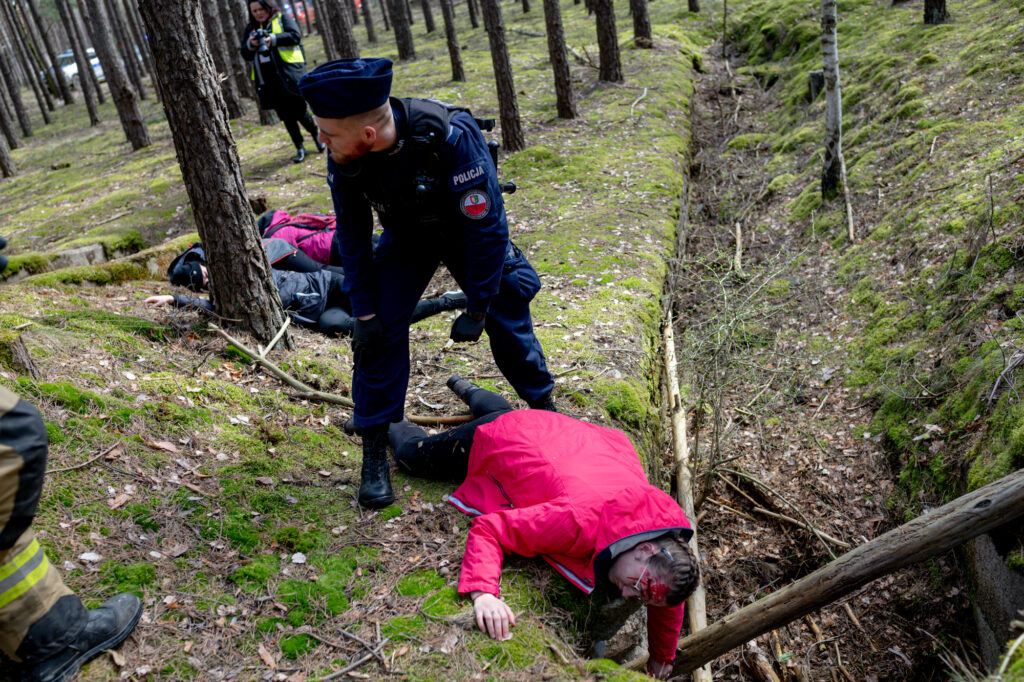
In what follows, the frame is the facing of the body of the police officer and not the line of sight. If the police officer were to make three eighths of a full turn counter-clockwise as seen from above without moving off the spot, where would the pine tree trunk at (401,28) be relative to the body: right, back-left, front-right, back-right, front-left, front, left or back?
left

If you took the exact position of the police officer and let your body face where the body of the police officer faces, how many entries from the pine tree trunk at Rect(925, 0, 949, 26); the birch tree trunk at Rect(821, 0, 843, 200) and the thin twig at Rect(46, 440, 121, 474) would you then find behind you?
2

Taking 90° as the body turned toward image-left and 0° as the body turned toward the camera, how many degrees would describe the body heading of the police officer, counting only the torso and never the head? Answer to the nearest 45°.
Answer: approximately 45°

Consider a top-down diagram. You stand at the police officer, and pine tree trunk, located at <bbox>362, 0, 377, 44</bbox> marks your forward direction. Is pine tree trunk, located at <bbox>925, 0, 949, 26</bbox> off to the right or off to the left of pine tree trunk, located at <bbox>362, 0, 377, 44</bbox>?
right

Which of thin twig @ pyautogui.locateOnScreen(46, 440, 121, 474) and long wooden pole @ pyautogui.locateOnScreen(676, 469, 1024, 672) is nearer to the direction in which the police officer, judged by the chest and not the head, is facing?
the thin twig

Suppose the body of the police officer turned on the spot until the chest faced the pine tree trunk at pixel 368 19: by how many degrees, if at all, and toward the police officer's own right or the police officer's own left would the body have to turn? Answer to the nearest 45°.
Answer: approximately 135° to the police officer's own right

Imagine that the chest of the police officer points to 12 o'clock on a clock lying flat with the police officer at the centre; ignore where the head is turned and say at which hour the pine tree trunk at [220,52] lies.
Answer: The pine tree trunk is roughly at 4 o'clock from the police officer.

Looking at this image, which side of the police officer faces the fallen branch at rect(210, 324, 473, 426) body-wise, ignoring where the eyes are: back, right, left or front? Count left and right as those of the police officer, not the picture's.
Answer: right

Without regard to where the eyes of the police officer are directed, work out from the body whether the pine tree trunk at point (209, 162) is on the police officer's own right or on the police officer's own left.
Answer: on the police officer's own right

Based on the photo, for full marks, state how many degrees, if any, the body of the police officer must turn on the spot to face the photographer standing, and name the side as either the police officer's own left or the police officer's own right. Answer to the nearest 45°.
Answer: approximately 135° to the police officer's own right

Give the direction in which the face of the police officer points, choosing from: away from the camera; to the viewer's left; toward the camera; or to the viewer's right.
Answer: to the viewer's left

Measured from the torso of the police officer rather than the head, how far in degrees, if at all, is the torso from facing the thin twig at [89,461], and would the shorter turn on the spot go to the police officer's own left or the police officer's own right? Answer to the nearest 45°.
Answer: approximately 45° to the police officer's own right

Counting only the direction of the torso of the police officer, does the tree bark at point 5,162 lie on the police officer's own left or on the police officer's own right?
on the police officer's own right
